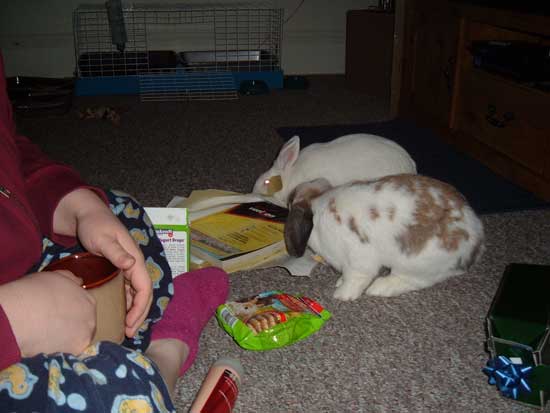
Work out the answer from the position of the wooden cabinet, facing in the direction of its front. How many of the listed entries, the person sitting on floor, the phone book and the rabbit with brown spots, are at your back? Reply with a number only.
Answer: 0

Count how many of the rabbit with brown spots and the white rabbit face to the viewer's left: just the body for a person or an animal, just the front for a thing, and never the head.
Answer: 2

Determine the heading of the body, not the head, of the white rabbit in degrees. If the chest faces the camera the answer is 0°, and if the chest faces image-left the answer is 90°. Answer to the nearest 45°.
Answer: approximately 90°

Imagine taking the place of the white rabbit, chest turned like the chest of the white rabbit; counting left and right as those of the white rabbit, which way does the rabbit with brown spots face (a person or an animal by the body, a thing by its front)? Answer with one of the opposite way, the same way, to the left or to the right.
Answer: the same way

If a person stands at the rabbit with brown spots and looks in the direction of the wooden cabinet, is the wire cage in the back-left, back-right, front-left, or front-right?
front-left

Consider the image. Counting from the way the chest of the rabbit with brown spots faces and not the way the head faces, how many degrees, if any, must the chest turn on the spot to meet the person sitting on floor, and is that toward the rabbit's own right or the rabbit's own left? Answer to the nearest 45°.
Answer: approximately 45° to the rabbit's own left

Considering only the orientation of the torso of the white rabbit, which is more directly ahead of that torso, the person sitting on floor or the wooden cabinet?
the person sitting on floor

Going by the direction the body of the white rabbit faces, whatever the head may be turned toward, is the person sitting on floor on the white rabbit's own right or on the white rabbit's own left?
on the white rabbit's own left

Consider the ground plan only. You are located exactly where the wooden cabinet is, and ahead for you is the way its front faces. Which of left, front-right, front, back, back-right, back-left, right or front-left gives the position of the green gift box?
front-left

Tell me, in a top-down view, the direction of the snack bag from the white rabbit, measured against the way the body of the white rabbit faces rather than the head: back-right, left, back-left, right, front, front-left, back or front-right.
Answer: left

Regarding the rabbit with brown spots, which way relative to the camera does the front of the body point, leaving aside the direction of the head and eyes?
to the viewer's left

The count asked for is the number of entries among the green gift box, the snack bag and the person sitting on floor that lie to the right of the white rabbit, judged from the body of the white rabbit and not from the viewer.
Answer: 0
